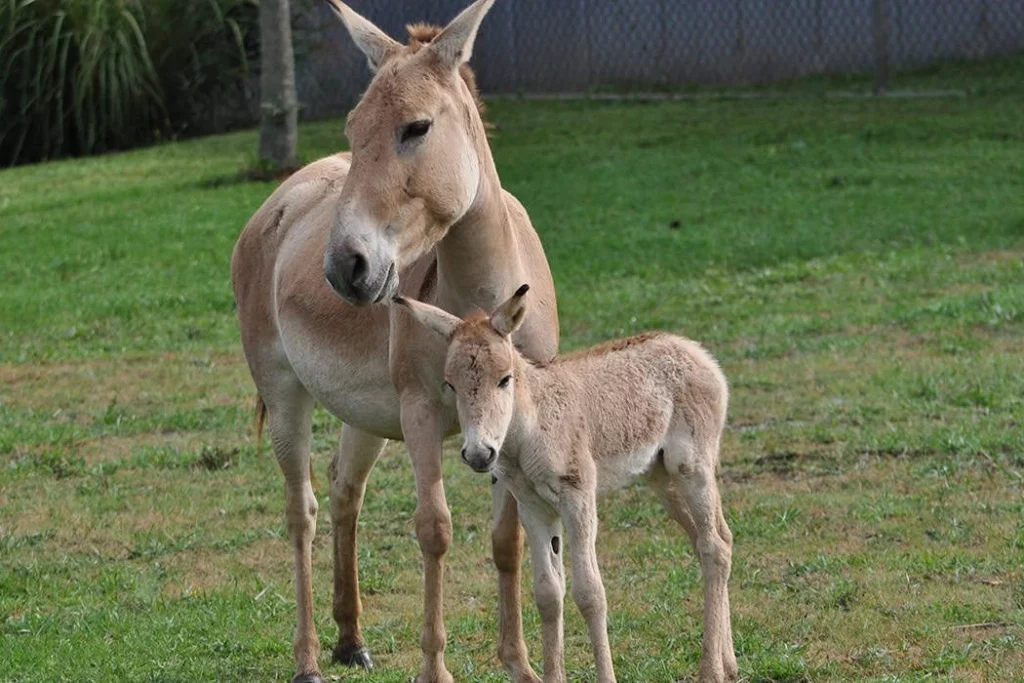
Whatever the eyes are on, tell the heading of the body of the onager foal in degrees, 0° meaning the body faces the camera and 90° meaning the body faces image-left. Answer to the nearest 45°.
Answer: approximately 45°

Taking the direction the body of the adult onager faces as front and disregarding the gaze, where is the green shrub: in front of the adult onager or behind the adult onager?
behind

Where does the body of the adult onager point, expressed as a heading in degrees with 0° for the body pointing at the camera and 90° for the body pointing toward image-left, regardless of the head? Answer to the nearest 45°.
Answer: approximately 315°

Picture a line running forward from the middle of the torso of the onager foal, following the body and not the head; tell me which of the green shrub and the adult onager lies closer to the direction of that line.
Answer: the adult onager

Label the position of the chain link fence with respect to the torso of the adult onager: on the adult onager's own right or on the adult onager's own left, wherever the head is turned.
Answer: on the adult onager's own left

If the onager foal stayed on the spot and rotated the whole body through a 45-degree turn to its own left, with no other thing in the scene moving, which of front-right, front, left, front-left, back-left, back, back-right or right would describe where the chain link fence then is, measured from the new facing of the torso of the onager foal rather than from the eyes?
back
